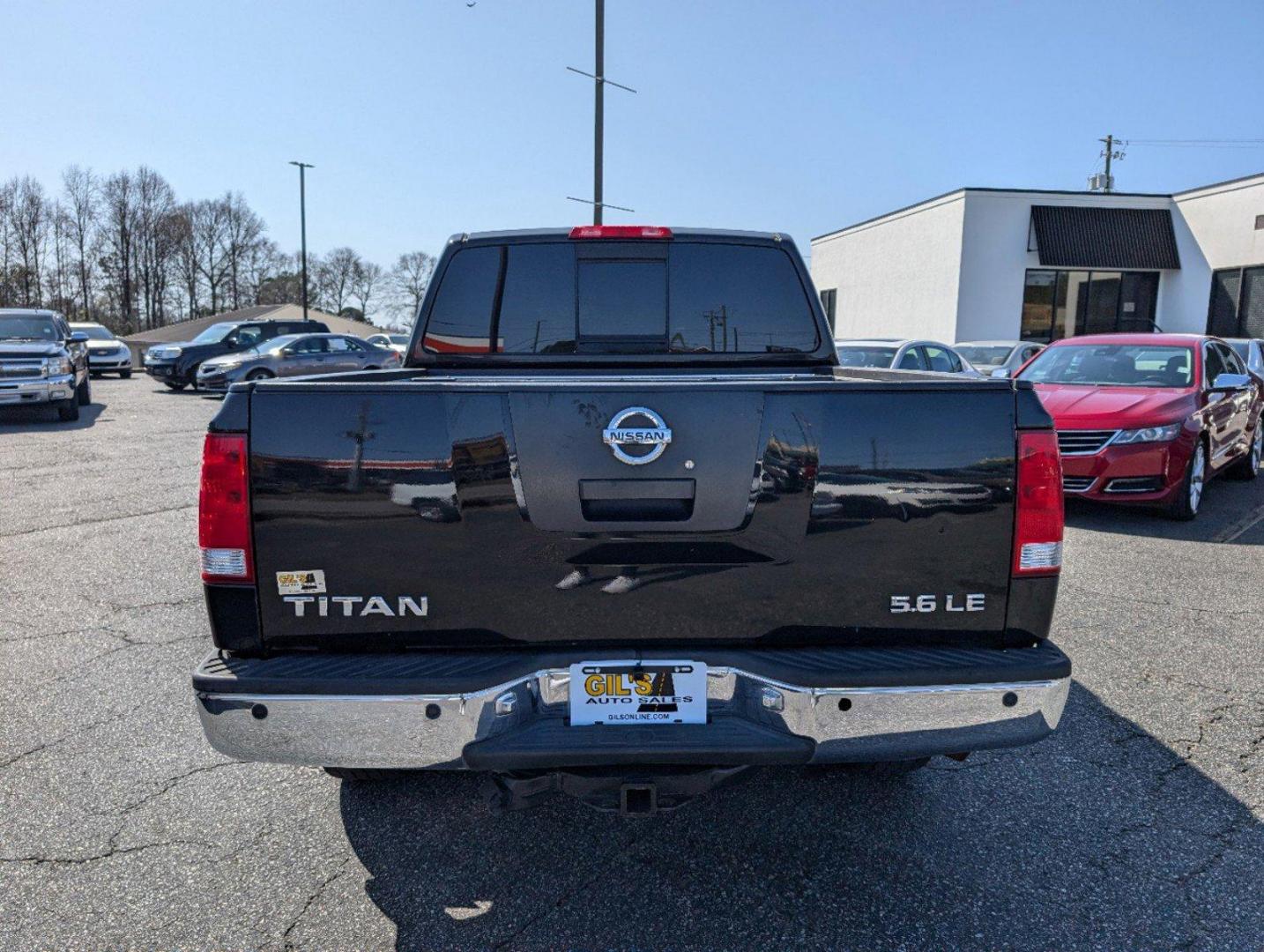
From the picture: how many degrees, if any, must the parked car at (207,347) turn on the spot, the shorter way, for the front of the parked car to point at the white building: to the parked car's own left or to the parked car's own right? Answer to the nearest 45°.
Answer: approximately 135° to the parked car's own left

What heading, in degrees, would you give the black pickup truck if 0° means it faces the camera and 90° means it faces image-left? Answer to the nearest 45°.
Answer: approximately 180°

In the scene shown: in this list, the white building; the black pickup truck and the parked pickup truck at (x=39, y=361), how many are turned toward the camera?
2

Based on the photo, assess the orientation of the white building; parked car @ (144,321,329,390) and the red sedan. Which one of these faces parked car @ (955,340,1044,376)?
the white building

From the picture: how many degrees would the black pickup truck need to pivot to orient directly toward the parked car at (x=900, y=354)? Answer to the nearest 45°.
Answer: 0° — it already faces it

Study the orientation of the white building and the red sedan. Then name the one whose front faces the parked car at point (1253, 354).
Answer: the white building

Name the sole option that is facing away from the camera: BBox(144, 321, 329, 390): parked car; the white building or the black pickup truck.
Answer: the black pickup truck

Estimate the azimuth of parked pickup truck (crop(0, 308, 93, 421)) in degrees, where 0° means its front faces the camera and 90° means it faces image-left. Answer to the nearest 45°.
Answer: approximately 0°

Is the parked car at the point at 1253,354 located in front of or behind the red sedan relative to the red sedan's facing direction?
behind

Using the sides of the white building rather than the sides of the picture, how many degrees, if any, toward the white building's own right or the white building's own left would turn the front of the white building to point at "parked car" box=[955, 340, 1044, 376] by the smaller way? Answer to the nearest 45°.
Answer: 0° — it already faces it

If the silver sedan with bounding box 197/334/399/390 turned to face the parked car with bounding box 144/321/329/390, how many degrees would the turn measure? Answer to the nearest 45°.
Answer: approximately 90° to its right
